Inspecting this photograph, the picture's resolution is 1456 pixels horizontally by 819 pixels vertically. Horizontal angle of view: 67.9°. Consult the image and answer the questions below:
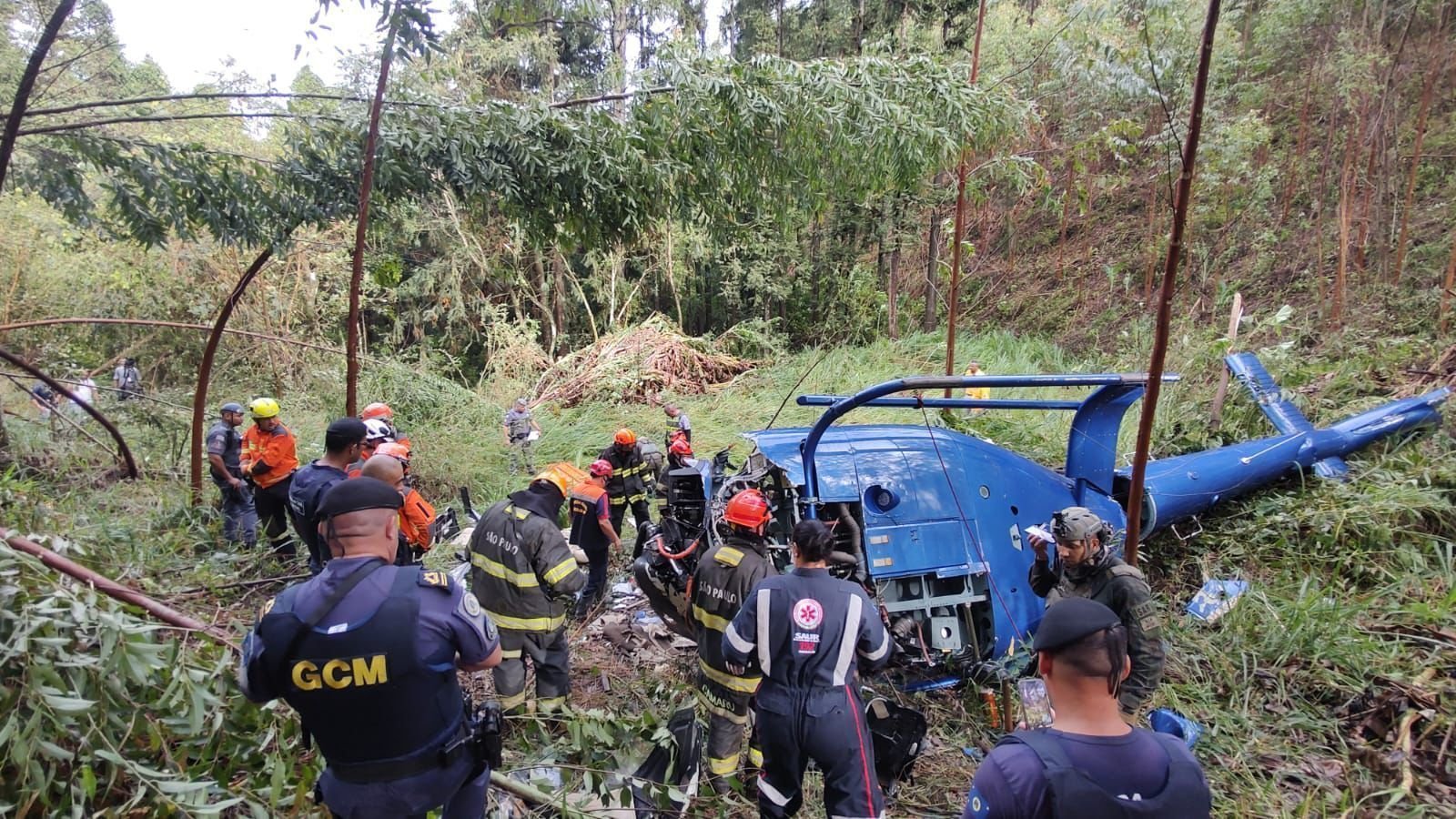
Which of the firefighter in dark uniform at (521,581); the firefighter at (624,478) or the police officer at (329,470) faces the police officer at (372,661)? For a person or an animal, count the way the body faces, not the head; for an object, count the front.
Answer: the firefighter at (624,478)

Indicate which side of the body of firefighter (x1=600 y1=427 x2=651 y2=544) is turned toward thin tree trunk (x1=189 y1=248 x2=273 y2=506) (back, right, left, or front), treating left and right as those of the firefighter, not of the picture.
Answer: right

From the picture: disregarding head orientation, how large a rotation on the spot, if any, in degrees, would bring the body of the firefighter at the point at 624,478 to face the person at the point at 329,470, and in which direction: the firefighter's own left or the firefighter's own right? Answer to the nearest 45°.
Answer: approximately 45° to the firefighter's own right

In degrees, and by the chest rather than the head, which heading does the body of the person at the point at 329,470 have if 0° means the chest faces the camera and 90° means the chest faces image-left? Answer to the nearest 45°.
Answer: approximately 225°

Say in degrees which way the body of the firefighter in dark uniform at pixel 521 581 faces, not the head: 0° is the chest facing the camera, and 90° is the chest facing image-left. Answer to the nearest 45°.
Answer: approximately 225°

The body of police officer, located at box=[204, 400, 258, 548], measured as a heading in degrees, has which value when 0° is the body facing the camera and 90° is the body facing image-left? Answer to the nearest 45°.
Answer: approximately 270°

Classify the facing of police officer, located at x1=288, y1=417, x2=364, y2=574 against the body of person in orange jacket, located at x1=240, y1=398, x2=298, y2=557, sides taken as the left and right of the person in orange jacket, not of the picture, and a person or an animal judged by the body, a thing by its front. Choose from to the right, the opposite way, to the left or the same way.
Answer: the opposite way

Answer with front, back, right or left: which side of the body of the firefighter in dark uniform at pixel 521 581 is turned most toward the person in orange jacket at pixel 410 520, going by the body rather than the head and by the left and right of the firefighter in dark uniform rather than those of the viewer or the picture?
left

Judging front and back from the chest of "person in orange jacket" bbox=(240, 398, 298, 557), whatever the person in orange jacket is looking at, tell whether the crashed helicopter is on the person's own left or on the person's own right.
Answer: on the person's own left
